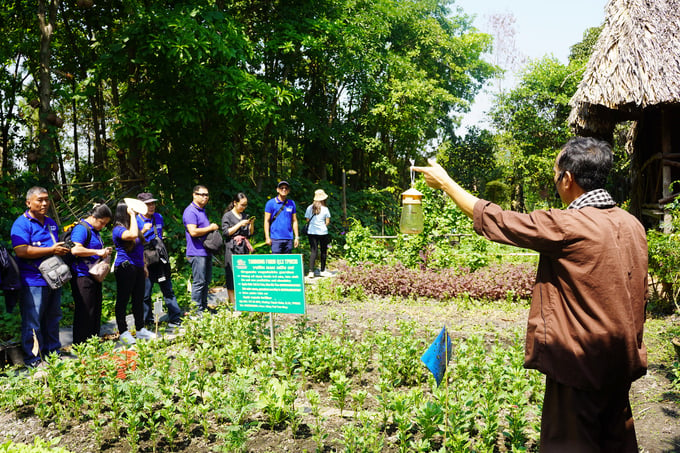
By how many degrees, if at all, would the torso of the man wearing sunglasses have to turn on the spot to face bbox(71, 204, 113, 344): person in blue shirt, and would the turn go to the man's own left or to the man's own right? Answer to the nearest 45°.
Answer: approximately 135° to the man's own right

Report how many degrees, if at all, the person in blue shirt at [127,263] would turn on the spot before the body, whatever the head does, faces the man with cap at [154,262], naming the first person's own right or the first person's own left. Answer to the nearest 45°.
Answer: approximately 90° to the first person's own left

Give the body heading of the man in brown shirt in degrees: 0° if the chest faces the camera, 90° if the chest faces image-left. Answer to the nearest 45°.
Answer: approximately 135°

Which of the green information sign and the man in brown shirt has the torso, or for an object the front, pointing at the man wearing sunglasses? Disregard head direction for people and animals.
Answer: the man in brown shirt

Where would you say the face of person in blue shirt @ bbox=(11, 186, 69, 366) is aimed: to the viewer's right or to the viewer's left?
to the viewer's right

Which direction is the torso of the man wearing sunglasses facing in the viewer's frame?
to the viewer's right

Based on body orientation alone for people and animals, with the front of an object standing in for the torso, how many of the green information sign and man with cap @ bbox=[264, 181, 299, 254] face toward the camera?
2

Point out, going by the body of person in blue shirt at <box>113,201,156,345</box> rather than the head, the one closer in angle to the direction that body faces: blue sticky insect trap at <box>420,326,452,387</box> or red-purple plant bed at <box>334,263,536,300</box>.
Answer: the blue sticky insect trap
